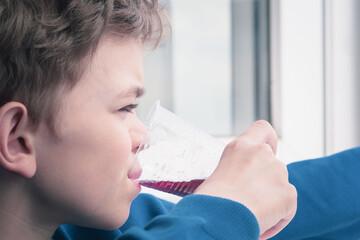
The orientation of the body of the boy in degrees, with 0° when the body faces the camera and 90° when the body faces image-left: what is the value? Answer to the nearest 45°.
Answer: approximately 270°

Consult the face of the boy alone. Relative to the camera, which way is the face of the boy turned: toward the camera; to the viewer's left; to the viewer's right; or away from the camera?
to the viewer's right
